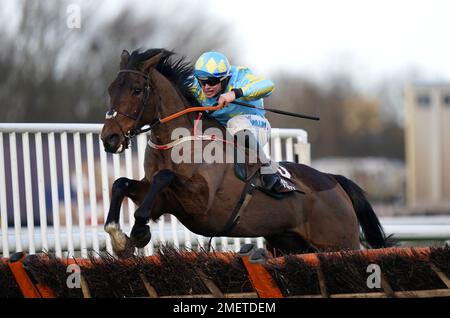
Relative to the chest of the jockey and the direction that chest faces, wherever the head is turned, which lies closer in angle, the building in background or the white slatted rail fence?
the white slatted rail fence

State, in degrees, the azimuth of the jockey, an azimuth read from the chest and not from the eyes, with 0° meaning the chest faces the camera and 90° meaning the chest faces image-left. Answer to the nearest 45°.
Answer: approximately 45°

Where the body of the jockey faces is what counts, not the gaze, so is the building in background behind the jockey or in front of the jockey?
behind

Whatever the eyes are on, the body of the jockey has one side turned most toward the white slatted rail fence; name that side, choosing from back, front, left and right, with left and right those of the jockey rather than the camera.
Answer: right
